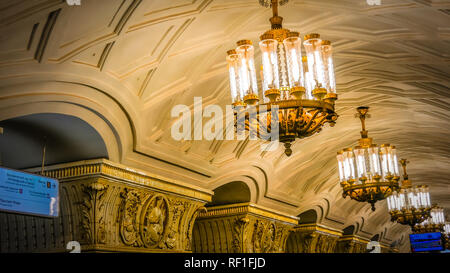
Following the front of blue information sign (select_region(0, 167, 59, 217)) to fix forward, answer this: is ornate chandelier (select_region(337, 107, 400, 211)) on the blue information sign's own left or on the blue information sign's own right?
on the blue information sign's own left

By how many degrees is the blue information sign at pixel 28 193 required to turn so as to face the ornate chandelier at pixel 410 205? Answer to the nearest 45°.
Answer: approximately 90° to its left

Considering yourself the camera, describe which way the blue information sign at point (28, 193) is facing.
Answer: facing the viewer and to the right of the viewer

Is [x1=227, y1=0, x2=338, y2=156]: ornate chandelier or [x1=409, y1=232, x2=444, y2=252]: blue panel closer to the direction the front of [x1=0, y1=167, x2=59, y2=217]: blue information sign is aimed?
the ornate chandelier

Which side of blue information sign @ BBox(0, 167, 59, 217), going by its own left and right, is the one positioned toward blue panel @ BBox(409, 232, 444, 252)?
left

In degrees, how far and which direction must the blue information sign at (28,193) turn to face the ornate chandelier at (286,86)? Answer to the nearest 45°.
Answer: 0° — it already faces it
